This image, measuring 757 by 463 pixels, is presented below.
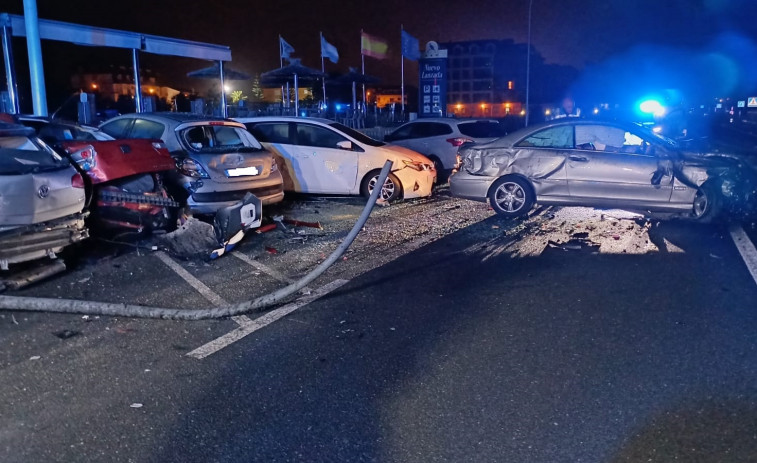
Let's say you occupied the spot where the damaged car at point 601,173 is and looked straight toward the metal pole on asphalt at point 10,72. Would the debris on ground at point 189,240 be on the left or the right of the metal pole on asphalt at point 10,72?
left

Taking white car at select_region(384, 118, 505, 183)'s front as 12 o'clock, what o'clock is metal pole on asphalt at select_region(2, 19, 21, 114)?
The metal pole on asphalt is roughly at 10 o'clock from the white car.

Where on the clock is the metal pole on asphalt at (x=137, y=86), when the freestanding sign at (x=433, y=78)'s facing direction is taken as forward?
The metal pole on asphalt is roughly at 1 o'clock from the freestanding sign.

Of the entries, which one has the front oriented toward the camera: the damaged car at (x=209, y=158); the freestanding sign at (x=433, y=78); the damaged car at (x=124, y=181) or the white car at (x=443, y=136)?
the freestanding sign

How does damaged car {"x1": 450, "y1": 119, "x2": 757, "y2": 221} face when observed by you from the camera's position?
facing to the right of the viewer

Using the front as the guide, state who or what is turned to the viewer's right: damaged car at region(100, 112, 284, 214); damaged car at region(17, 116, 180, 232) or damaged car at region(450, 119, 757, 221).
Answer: damaged car at region(450, 119, 757, 221)

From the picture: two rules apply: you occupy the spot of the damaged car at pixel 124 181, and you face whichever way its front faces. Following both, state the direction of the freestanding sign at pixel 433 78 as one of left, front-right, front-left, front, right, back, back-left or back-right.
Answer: right

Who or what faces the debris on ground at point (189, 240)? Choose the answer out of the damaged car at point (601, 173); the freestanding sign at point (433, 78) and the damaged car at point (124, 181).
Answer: the freestanding sign

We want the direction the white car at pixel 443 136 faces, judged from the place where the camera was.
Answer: facing away from the viewer and to the left of the viewer
